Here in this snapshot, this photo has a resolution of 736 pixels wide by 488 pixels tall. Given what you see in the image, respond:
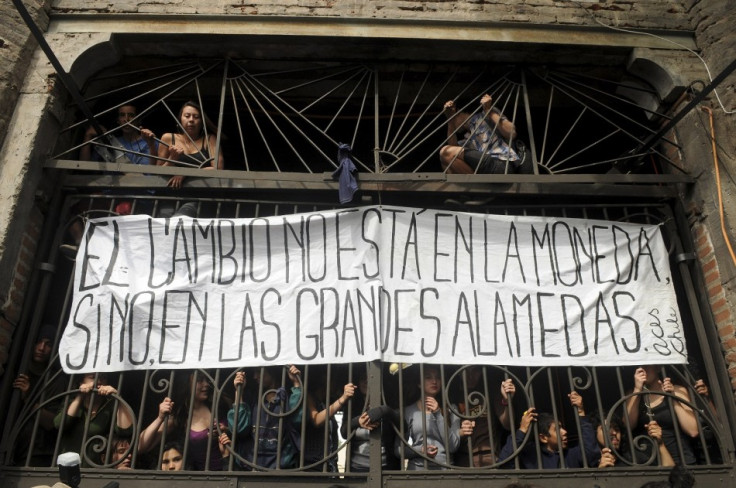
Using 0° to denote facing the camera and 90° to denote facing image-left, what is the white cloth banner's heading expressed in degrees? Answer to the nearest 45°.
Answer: approximately 0°

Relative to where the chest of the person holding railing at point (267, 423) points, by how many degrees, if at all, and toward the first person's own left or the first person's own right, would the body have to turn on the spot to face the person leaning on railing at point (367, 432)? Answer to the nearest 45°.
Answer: approximately 90° to the first person's own left

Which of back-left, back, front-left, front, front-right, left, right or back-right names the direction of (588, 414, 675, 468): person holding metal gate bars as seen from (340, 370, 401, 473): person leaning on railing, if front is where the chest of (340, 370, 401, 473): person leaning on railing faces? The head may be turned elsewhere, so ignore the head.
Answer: left

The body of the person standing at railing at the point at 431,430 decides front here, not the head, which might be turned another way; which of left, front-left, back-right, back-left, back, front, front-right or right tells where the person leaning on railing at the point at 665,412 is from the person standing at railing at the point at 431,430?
left

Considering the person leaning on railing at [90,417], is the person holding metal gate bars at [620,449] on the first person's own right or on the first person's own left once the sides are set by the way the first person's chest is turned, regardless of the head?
on the first person's own left

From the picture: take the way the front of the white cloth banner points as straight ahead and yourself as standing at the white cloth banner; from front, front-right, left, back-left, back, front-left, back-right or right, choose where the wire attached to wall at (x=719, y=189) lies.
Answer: left
